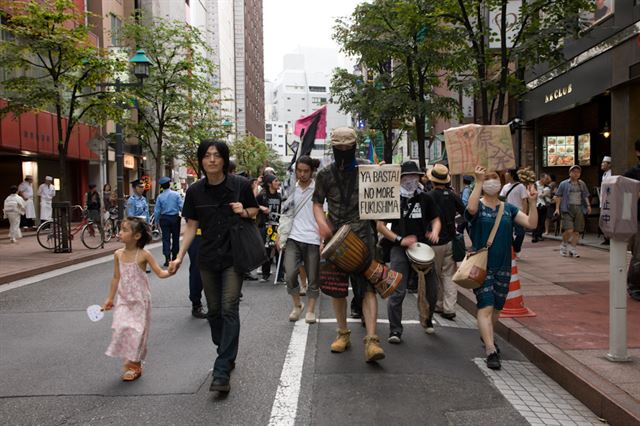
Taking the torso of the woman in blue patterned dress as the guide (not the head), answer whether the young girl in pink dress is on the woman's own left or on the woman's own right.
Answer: on the woman's own right

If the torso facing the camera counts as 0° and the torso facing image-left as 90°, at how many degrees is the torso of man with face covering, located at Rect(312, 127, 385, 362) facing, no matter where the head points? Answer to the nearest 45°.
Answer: approximately 0°

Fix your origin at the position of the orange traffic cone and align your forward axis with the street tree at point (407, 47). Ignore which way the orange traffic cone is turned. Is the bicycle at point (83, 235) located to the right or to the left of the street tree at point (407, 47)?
left

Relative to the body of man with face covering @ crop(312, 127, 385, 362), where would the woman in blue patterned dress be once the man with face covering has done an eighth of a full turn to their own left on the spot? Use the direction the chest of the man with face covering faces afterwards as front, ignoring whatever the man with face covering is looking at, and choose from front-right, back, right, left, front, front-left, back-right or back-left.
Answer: front-left

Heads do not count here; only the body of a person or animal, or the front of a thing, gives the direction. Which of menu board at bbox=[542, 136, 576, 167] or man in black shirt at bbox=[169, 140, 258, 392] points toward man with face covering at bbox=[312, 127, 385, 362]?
the menu board

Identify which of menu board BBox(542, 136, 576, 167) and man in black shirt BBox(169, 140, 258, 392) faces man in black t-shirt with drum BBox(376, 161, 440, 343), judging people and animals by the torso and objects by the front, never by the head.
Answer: the menu board

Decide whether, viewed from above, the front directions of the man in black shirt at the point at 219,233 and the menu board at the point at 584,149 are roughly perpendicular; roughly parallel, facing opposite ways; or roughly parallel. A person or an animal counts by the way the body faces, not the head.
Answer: roughly perpendicular
